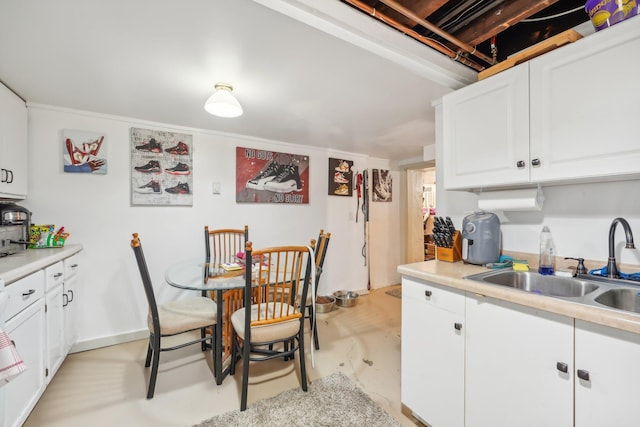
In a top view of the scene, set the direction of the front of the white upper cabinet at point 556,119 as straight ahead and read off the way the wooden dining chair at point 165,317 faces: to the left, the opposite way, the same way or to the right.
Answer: the opposite way

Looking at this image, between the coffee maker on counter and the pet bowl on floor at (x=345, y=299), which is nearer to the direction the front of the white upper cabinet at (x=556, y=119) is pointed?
the coffee maker on counter

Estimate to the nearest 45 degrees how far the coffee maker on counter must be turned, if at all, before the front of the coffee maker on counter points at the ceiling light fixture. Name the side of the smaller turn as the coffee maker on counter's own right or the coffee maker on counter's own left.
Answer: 0° — it already faces it

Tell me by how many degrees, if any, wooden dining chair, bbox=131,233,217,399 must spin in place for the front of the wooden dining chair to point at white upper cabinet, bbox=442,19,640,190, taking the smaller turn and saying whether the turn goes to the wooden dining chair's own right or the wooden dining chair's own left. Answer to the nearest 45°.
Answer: approximately 45° to the wooden dining chair's own right

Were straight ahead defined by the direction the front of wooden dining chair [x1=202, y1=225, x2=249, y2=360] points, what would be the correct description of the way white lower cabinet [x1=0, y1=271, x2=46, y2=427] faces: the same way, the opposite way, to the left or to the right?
to the left

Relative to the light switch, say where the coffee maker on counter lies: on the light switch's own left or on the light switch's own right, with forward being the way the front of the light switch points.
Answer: on the light switch's own right

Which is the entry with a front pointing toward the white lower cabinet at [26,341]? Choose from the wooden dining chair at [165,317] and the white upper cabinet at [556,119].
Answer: the white upper cabinet

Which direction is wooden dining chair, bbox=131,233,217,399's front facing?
to the viewer's right
